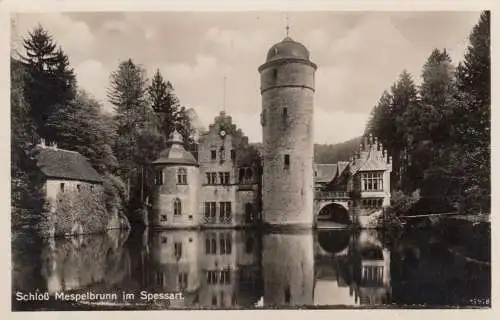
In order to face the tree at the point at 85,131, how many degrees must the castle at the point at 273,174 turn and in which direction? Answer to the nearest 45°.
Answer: approximately 45° to its right

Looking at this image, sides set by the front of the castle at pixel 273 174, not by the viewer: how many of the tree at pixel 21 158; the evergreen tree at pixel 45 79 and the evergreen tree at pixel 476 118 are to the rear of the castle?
0

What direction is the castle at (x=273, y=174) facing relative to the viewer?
toward the camera

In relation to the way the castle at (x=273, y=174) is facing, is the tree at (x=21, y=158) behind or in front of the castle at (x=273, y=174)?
in front

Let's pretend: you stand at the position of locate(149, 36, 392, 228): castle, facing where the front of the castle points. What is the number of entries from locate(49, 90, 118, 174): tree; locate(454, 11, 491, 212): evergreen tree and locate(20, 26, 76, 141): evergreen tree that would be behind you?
0

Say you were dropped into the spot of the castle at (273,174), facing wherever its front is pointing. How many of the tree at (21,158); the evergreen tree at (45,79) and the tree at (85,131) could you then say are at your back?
0

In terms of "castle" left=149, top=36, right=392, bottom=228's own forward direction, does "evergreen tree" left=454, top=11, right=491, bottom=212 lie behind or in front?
in front
